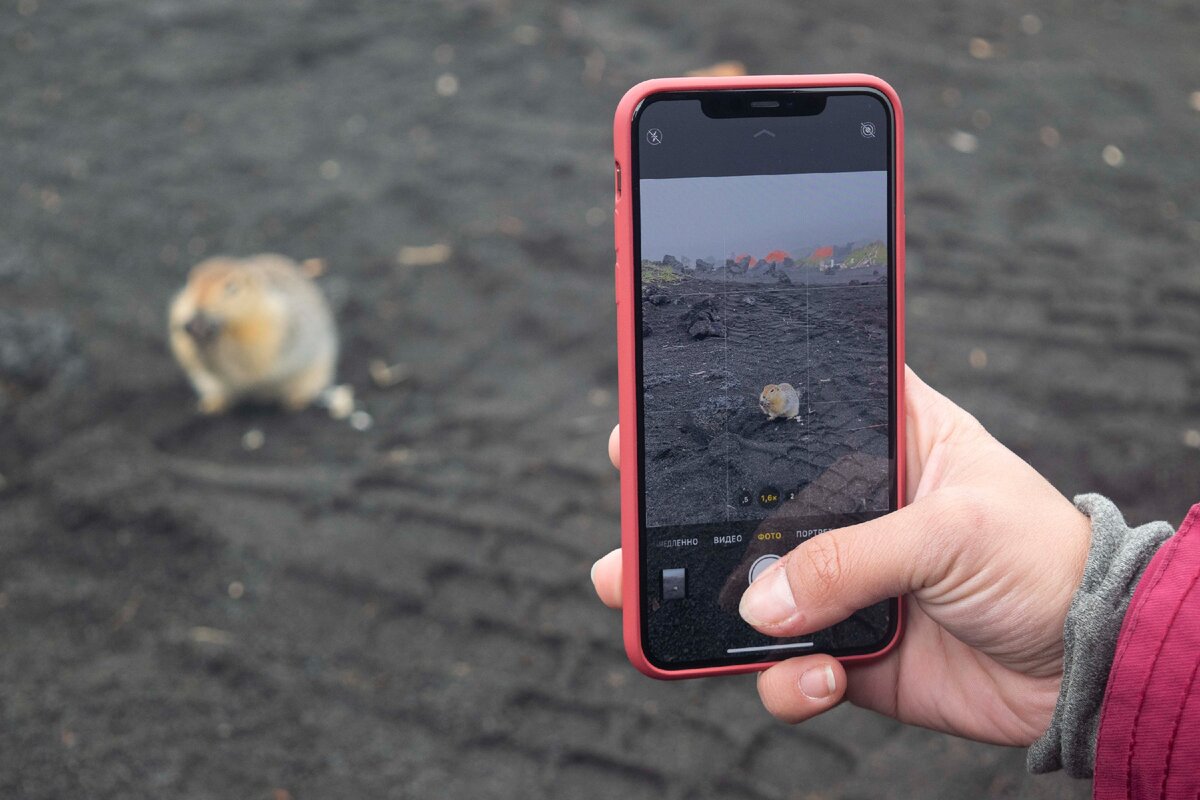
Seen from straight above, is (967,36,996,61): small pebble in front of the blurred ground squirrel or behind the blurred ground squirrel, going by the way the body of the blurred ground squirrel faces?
behind

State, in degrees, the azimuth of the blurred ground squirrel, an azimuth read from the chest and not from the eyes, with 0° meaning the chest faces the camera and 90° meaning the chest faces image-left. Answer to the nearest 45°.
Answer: approximately 45°

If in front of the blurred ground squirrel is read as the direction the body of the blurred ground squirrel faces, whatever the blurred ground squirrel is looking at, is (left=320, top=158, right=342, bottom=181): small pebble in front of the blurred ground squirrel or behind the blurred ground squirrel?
behind

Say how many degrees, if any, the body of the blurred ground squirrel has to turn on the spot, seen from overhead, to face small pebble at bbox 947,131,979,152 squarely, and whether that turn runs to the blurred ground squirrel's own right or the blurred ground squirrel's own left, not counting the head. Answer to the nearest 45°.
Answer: approximately 135° to the blurred ground squirrel's own left
